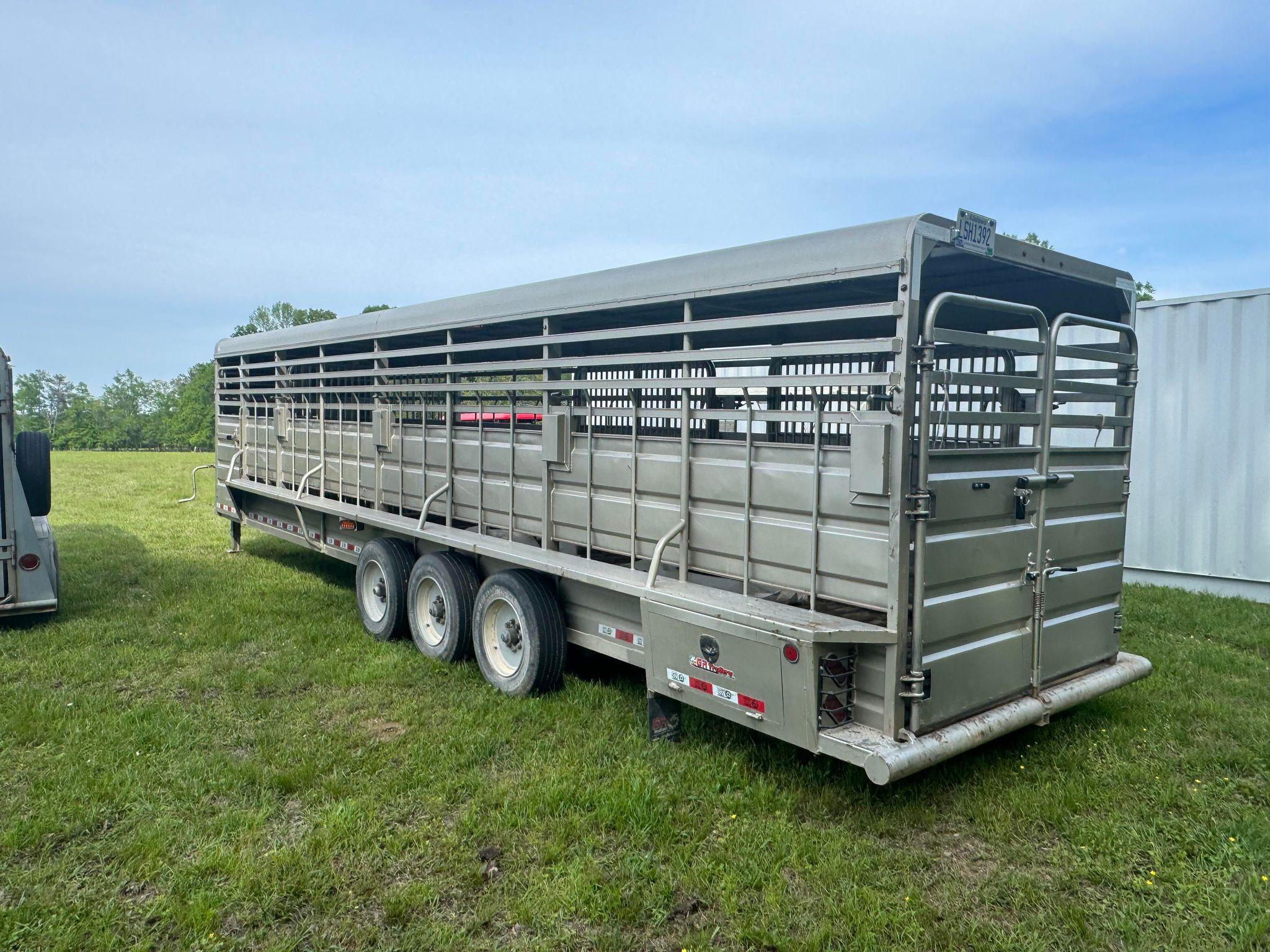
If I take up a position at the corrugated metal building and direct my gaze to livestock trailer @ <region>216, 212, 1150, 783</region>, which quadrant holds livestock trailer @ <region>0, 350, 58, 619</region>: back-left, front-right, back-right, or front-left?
front-right

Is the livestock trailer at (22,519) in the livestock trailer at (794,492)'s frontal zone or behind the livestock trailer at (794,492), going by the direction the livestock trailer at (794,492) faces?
frontal zone

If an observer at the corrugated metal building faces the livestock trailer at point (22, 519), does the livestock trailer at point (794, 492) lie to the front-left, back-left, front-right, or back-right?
front-left

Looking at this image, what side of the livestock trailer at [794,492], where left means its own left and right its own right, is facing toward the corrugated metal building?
right

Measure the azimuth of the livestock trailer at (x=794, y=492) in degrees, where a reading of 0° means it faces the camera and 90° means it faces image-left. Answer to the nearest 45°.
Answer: approximately 135°

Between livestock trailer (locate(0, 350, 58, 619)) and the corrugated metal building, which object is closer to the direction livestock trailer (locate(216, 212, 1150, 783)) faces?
the livestock trailer

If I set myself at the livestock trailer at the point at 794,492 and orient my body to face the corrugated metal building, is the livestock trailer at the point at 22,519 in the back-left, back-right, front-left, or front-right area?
back-left
